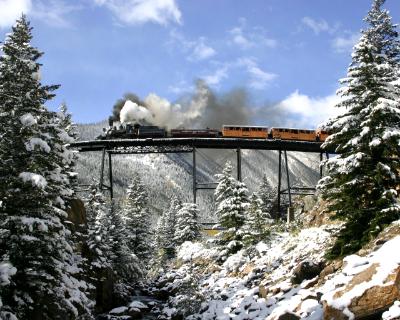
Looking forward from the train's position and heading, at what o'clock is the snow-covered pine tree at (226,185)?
The snow-covered pine tree is roughly at 9 o'clock from the train.

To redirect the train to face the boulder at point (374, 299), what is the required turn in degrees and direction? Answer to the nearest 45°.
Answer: approximately 90° to its left

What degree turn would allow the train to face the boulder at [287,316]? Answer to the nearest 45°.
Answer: approximately 90° to its left

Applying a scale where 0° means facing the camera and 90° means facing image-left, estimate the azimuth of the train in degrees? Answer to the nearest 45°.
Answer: approximately 90°

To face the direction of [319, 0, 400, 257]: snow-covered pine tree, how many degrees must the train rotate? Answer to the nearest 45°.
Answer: approximately 90° to its left

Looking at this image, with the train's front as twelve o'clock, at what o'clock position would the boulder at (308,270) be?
The boulder is roughly at 9 o'clock from the train.
